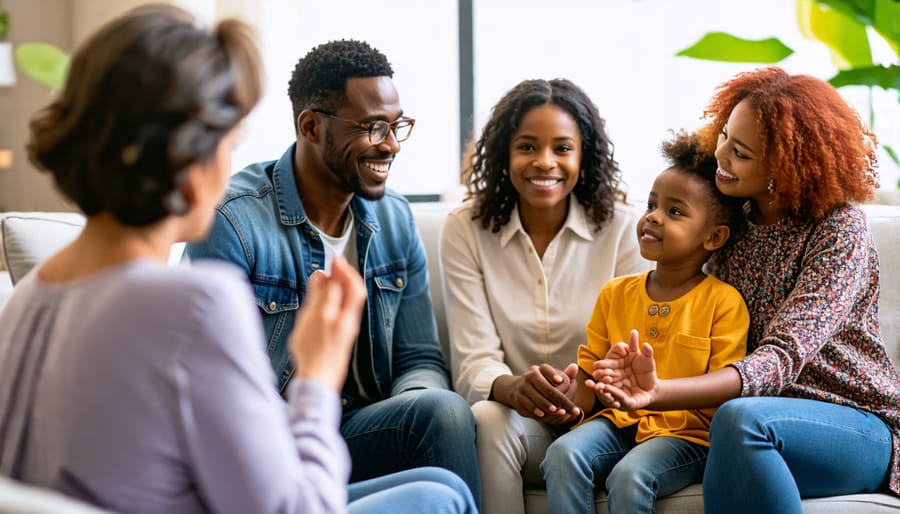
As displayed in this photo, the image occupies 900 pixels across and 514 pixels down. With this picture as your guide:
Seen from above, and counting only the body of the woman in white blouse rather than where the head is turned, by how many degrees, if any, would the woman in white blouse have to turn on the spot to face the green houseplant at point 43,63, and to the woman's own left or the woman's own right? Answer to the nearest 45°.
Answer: approximately 135° to the woman's own right

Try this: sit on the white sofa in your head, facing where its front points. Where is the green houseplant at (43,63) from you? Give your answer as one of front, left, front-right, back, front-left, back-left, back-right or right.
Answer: back-right

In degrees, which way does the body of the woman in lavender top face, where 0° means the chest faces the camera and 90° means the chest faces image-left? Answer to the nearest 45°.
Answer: approximately 225°

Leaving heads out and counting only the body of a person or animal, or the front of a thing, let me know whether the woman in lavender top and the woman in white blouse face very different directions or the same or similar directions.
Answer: very different directions

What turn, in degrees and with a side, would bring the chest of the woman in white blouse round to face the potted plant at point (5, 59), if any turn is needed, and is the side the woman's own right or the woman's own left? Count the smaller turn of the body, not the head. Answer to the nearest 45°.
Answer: approximately 135° to the woman's own right

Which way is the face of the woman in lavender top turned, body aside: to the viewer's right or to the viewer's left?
to the viewer's right

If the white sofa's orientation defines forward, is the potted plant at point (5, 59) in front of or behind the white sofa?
behind

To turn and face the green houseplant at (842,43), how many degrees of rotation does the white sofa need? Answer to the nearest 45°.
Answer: approximately 135° to its left

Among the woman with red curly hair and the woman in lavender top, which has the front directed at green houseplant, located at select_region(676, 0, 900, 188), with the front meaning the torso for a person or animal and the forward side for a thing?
the woman in lavender top

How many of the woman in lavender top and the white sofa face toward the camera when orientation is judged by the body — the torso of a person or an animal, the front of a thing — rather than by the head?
1
